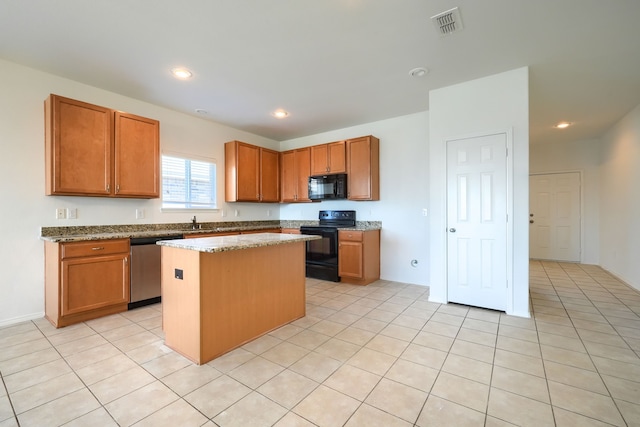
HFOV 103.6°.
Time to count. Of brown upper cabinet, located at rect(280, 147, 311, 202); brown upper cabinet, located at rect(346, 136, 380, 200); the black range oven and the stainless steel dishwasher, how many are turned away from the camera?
0

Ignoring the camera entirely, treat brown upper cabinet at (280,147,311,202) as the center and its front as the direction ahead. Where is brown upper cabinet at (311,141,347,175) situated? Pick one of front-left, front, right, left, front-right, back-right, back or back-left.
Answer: left

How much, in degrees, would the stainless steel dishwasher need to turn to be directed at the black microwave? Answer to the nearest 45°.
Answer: approximately 45° to its left

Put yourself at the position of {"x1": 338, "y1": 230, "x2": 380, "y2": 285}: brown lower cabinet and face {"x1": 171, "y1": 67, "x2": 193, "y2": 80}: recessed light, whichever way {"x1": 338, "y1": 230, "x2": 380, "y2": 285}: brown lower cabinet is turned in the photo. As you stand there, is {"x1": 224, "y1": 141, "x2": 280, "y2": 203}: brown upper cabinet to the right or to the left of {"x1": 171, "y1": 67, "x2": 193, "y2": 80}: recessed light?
right

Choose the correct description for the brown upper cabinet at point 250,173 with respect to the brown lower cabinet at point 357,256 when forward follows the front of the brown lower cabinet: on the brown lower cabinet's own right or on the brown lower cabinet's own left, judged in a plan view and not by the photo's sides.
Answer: on the brown lower cabinet's own right

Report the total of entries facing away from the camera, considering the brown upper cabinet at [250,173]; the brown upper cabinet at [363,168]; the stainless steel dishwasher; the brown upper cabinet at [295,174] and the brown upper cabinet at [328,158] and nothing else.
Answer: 0

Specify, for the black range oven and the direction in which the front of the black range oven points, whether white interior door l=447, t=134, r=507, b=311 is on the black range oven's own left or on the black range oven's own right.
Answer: on the black range oven's own left

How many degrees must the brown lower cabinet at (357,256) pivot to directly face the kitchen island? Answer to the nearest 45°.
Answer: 0° — it already faces it

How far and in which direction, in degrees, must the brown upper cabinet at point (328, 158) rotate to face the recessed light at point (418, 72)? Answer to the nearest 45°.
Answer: approximately 90° to its left

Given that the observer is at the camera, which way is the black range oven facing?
facing the viewer and to the left of the viewer

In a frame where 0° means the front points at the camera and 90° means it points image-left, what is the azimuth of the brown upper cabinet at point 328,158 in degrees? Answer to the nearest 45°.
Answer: approximately 45°

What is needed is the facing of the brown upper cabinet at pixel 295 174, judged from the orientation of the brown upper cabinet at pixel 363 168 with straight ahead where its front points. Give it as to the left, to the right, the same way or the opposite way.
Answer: the same way

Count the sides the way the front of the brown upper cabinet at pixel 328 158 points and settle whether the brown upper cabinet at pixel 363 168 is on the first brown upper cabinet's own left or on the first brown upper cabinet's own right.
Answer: on the first brown upper cabinet's own left

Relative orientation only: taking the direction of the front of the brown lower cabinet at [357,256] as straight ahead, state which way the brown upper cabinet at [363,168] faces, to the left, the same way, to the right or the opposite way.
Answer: the same way
